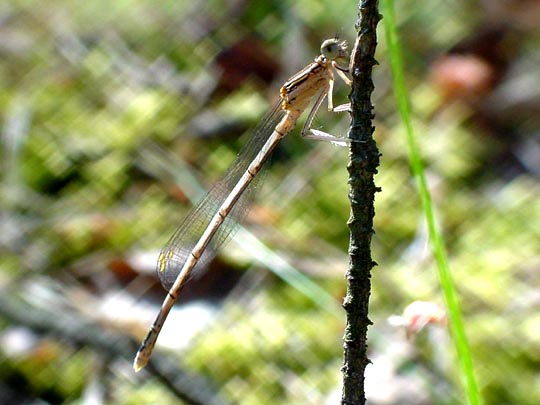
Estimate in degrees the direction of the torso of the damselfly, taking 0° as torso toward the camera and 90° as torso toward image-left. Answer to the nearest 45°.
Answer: approximately 270°

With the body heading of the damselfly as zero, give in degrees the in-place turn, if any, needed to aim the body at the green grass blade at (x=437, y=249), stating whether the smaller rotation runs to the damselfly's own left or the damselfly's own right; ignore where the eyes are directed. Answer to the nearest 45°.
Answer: approximately 45° to the damselfly's own right
